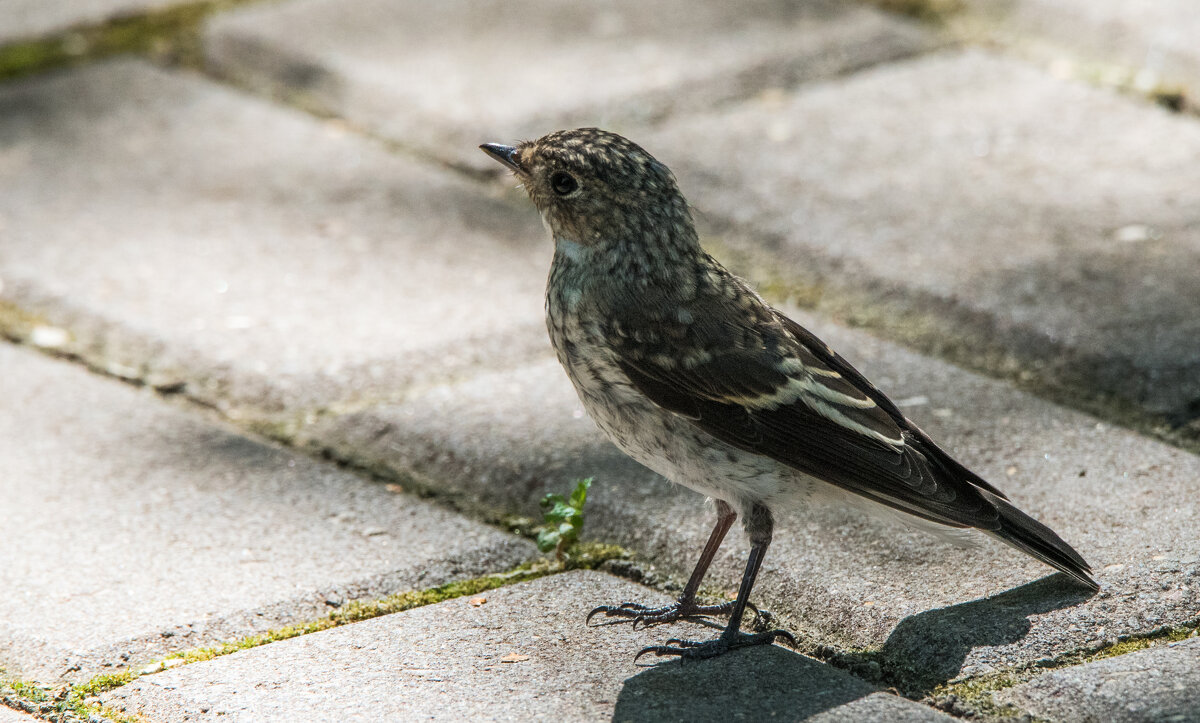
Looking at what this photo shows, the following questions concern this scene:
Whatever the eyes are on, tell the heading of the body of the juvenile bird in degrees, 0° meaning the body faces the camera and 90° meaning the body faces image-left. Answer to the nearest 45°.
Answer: approximately 90°

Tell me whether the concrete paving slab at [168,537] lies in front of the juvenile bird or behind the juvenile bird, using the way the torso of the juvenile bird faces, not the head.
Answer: in front

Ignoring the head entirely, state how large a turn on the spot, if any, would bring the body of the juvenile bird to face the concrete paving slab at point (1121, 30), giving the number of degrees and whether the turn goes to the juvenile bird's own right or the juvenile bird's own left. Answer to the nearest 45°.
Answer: approximately 90° to the juvenile bird's own right

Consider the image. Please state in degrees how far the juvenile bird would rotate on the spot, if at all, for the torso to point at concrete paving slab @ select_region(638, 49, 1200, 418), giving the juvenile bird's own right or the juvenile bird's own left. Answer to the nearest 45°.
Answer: approximately 90° to the juvenile bird's own right

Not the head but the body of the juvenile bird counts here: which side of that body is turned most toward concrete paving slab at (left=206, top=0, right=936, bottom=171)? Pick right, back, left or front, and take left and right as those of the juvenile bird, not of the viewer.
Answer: right

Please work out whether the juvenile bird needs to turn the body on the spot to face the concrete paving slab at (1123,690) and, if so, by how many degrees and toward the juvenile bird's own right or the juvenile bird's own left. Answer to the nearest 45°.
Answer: approximately 135° to the juvenile bird's own left

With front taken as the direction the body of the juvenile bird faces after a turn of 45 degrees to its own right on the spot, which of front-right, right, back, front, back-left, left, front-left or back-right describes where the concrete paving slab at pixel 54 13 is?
front

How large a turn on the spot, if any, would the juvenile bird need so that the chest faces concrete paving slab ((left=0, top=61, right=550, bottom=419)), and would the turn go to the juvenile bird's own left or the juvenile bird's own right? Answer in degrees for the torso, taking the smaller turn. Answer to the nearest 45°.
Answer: approximately 45° to the juvenile bird's own right
